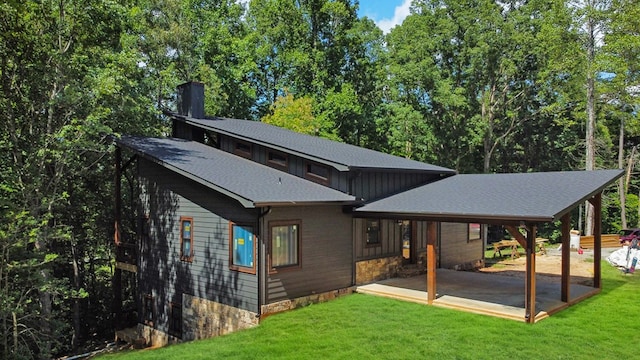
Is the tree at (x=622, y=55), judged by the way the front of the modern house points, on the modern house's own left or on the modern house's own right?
on the modern house's own left

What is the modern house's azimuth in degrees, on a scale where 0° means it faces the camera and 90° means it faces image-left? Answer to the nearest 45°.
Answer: approximately 315°
